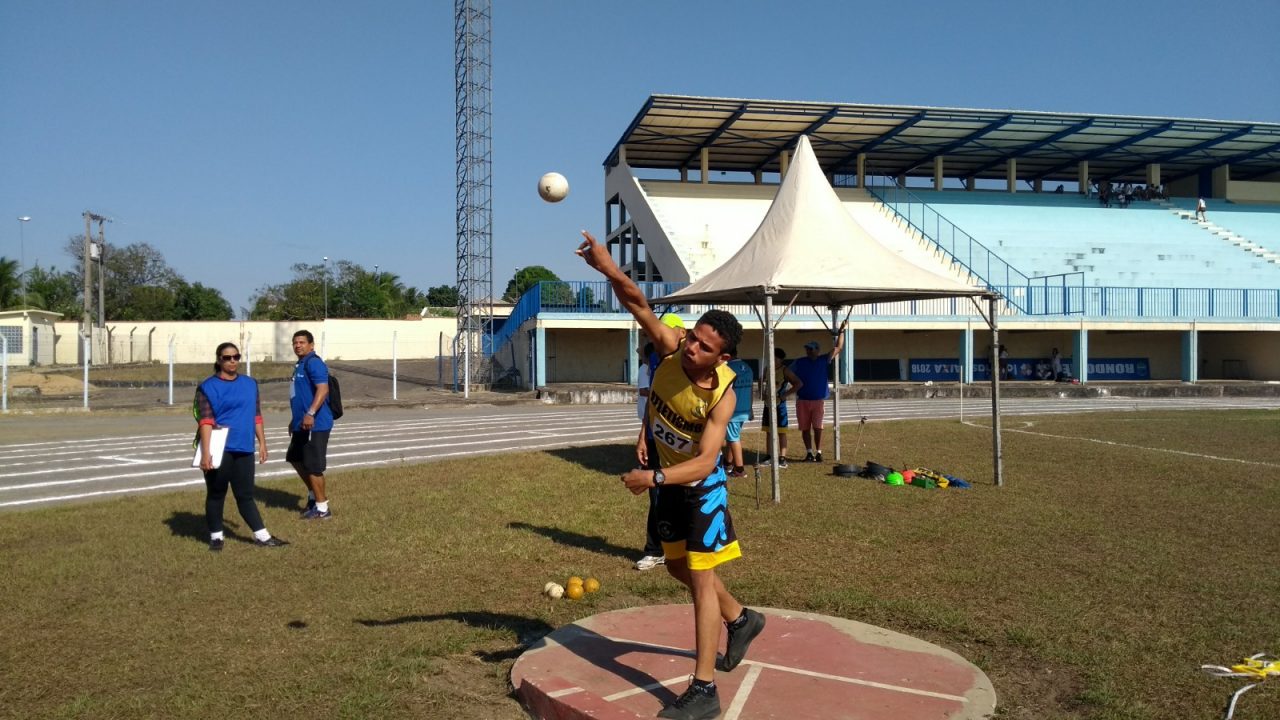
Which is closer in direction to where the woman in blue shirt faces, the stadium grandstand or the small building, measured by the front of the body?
the stadium grandstand

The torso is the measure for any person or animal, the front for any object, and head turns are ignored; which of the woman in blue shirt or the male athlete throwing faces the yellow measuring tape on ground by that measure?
the woman in blue shirt

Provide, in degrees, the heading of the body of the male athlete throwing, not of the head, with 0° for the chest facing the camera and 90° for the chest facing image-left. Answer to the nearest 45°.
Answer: approximately 45°

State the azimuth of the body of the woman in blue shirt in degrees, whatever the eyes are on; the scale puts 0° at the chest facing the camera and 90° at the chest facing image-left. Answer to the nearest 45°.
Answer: approximately 315°

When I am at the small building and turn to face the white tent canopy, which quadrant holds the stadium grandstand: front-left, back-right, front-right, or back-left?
front-left

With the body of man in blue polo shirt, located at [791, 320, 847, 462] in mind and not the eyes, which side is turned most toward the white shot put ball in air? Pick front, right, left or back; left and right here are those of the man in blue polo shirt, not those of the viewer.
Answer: front

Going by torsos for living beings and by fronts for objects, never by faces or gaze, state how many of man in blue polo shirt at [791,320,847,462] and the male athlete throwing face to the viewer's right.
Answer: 0

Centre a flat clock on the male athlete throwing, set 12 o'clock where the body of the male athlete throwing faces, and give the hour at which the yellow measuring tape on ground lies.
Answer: The yellow measuring tape on ground is roughly at 7 o'clock from the male athlete throwing.

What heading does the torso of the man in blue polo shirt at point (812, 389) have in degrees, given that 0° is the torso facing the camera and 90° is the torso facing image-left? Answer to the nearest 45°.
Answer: approximately 0°
